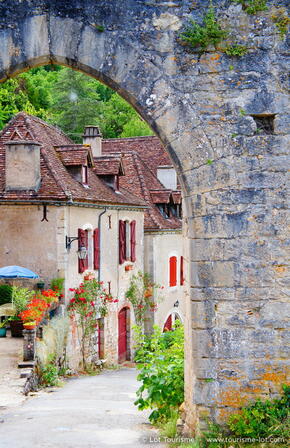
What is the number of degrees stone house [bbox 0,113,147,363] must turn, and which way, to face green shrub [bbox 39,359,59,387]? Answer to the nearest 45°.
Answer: approximately 45° to its right

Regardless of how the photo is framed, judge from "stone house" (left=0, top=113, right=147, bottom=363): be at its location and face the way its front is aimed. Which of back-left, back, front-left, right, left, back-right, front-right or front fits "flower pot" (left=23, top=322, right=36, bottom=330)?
front-right

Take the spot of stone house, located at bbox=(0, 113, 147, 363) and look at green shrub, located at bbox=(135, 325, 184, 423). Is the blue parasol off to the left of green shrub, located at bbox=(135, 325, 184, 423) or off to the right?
right

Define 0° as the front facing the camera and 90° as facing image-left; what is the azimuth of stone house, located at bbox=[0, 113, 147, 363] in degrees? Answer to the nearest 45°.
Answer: approximately 315°

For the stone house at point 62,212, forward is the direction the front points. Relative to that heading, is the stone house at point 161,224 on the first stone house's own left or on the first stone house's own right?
on the first stone house's own left

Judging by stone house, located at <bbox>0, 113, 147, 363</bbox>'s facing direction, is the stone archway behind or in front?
in front

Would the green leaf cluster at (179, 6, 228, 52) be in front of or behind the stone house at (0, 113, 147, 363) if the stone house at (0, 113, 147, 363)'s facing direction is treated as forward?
in front

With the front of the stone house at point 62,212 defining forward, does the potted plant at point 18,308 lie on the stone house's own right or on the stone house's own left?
on the stone house's own right

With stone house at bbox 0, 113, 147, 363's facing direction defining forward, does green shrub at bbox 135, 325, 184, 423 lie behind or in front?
in front
